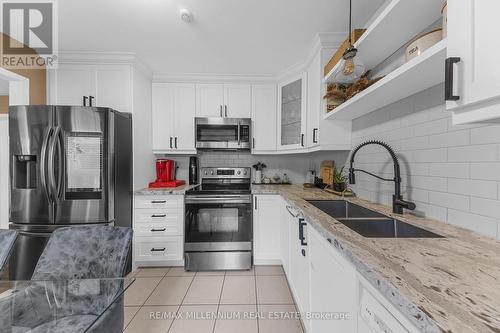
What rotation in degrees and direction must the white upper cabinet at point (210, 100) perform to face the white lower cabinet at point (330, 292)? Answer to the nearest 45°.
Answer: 0° — it already faces it

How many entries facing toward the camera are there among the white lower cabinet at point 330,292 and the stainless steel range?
1

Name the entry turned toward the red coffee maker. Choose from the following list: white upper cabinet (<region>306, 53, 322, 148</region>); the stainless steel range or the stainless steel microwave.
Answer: the white upper cabinet

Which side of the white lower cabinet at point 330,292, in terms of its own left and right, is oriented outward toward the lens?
left

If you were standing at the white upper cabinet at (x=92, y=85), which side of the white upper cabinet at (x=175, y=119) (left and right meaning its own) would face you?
right
